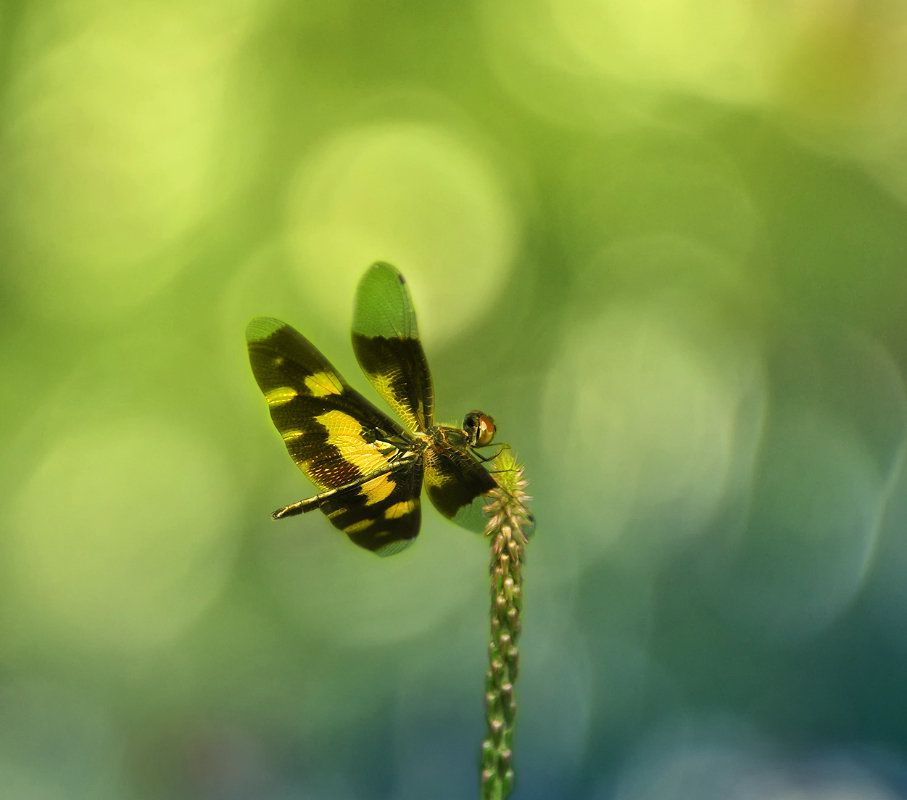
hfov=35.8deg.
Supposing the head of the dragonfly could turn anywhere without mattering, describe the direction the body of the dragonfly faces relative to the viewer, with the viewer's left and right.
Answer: facing to the right of the viewer
